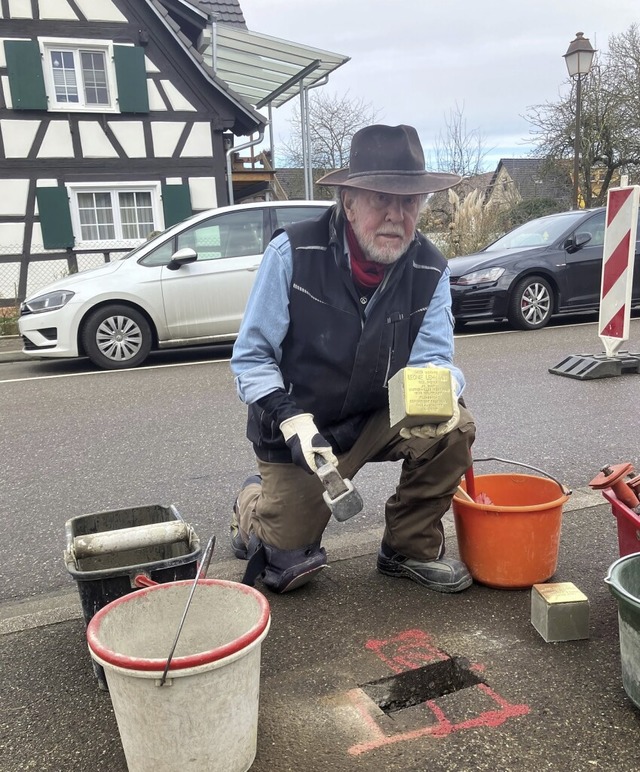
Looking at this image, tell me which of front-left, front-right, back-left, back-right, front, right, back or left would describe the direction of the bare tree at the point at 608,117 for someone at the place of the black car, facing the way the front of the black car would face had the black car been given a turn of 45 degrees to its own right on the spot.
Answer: right

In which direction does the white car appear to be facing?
to the viewer's left

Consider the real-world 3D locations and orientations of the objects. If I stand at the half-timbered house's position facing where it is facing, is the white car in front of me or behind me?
in front

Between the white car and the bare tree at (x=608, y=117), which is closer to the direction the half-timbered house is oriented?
the white car

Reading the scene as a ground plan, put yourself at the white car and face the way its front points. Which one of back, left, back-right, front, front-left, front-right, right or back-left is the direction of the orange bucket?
left

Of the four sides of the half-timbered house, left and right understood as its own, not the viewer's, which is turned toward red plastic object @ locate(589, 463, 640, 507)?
front

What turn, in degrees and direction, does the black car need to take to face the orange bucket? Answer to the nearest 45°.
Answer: approximately 45° to its left

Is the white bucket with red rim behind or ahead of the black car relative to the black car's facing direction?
ahead

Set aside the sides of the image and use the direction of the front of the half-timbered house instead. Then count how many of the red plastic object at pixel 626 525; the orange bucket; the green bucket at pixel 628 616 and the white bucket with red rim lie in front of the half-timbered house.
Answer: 4

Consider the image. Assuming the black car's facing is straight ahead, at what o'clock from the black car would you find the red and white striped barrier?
The red and white striped barrier is roughly at 10 o'clock from the black car.

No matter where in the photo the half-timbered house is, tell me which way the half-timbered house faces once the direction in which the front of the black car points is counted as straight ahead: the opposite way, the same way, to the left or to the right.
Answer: to the left

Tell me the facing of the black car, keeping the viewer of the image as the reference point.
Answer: facing the viewer and to the left of the viewer

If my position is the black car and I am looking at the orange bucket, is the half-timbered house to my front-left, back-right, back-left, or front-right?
back-right

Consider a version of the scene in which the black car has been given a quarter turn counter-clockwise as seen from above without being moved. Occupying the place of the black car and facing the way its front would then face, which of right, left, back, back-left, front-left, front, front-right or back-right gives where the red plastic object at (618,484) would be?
front-right

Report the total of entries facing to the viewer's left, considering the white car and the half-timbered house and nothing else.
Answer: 1

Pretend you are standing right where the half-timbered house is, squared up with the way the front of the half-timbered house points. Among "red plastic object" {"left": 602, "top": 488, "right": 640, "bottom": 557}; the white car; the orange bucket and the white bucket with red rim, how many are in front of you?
4

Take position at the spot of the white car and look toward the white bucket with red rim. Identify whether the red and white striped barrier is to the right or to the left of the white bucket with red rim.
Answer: left

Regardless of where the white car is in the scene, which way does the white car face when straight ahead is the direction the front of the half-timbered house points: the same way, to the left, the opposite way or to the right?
to the right

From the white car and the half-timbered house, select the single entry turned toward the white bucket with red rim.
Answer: the half-timbered house
